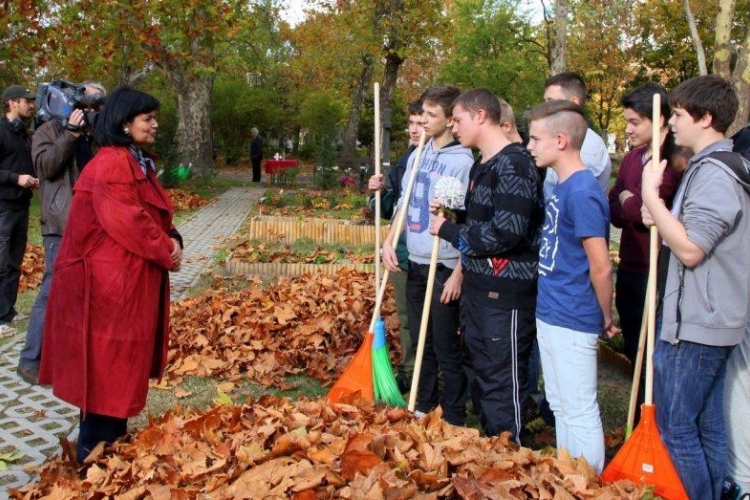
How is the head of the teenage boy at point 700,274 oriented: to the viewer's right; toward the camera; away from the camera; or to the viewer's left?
to the viewer's left

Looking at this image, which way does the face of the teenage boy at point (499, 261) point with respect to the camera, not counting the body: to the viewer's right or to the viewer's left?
to the viewer's left

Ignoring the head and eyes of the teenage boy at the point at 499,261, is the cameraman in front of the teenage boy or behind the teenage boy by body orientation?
in front

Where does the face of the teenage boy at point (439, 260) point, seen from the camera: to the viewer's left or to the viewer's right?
to the viewer's left

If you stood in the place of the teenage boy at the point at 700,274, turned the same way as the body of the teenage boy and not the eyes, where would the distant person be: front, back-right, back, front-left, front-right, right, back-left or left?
front-right

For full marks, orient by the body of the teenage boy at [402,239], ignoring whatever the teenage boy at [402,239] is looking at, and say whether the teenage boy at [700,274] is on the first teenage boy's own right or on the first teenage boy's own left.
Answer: on the first teenage boy's own left

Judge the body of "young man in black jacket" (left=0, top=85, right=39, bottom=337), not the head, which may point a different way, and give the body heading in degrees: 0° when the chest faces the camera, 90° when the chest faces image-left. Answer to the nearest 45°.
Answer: approximately 270°

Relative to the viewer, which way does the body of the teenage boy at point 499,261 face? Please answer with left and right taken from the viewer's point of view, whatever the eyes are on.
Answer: facing to the left of the viewer

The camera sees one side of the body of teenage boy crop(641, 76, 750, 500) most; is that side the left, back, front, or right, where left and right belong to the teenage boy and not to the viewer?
left

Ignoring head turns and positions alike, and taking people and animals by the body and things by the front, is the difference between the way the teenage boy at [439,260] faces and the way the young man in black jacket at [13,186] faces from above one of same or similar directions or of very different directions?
very different directions

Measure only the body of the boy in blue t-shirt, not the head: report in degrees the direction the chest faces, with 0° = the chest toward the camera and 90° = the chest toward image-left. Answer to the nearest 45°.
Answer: approximately 90°

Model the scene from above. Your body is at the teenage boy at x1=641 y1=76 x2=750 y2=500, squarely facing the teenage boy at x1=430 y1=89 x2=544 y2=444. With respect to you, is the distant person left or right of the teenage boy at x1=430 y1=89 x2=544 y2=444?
right

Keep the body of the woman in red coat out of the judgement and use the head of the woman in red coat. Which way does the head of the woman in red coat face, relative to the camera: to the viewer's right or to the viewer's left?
to the viewer's right
